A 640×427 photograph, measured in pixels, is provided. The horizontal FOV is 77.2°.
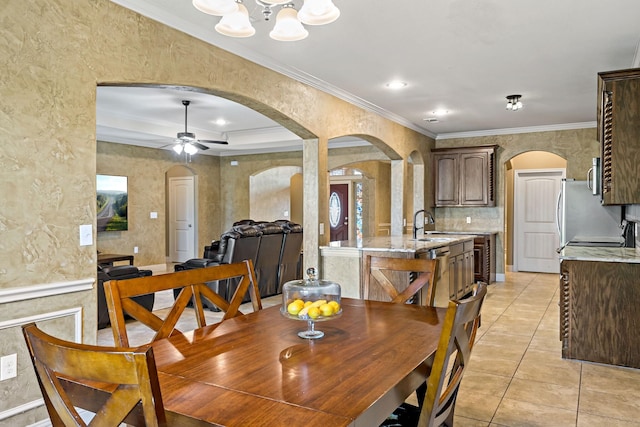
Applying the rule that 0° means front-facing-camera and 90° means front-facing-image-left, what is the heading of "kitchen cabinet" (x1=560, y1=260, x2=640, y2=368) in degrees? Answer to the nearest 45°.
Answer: approximately 90°

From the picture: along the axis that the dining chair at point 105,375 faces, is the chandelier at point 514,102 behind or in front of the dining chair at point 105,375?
in front

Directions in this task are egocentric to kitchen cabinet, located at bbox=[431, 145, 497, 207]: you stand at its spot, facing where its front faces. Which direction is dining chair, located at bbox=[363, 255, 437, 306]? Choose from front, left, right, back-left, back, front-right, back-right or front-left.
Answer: front

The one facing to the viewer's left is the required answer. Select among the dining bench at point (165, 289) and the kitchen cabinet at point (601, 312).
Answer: the kitchen cabinet

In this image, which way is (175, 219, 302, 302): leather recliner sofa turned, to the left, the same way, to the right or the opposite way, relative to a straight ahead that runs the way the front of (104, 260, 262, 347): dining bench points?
the opposite way

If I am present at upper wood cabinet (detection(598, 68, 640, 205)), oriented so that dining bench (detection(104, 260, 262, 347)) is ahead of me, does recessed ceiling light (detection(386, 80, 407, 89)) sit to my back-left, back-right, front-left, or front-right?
front-right

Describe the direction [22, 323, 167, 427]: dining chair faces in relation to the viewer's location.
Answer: facing away from the viewer and to the right of the viewer

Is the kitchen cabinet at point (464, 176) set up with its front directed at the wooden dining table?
yes

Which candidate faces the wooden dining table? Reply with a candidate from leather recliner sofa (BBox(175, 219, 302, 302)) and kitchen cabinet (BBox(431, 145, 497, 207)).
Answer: the kitchen cabinet

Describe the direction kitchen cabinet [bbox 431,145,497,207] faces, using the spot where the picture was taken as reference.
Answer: facing the viewer

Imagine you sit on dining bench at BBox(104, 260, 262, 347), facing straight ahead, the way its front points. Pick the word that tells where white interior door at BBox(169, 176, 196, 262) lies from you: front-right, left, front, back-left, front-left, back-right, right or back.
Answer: back-left

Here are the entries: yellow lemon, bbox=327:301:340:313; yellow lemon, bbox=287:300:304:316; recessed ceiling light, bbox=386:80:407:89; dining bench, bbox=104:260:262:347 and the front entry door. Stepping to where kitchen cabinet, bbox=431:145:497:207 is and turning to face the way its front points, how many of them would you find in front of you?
4

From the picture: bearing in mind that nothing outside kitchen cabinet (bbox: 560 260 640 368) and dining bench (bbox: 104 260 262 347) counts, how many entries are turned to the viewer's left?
1

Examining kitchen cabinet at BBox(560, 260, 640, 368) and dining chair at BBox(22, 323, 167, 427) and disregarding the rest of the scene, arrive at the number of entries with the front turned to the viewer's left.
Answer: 1

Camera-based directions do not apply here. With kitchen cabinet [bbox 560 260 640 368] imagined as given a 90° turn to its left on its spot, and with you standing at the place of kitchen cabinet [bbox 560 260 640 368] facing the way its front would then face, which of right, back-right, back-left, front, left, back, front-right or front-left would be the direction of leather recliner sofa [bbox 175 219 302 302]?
right

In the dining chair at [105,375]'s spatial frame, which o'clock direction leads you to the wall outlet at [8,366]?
The wall outlet is roughly at 10 o'clock from the dining chair.
